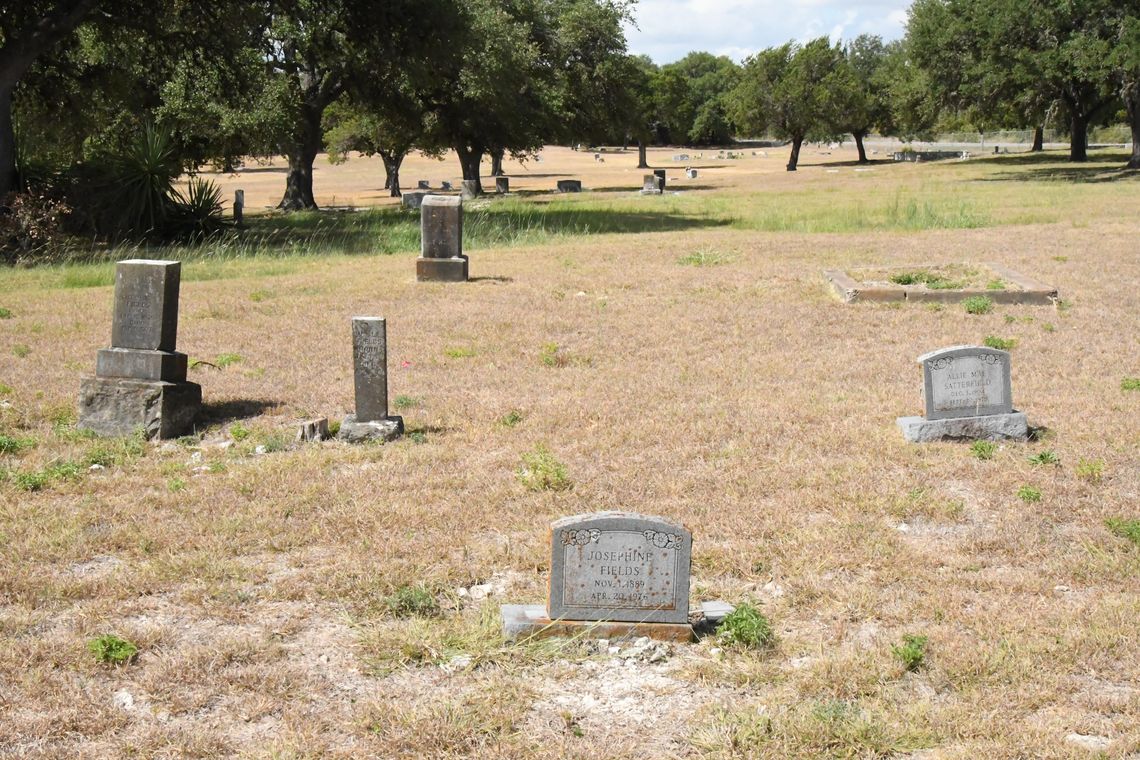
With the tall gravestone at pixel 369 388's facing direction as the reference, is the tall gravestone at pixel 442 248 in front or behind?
behind

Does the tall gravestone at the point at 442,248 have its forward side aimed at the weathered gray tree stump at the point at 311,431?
yes

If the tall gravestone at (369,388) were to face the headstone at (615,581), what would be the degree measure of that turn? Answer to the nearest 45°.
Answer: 0° — it already faces it

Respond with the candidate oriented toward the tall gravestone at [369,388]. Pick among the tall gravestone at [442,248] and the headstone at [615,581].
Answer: the tall gravestone at [442,248]

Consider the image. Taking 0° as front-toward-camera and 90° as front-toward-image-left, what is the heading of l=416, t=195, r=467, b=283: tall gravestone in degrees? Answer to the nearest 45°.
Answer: approximately 0°

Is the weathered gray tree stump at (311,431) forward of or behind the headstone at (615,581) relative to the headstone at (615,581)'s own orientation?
behind

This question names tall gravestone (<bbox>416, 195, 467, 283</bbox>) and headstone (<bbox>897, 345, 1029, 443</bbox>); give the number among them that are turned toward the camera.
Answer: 2

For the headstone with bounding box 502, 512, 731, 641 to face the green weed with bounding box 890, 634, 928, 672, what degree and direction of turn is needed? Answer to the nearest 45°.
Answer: approximately 90° to its left
